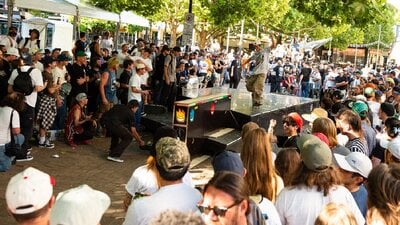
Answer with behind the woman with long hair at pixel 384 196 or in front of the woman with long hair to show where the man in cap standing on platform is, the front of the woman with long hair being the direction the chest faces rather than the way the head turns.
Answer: in front

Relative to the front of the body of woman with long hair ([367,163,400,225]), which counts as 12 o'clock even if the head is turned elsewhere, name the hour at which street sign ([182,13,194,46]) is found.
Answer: The street sign is roughly at 11 o'clock from the woman with long hair.

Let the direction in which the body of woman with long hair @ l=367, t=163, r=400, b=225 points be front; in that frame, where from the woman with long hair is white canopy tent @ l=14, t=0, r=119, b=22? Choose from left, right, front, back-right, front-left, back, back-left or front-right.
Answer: front-left

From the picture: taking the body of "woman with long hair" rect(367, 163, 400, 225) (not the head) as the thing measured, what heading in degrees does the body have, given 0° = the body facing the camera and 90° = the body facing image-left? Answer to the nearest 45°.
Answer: approximately 180°

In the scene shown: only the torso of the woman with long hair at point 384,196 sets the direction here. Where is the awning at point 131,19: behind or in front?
in front

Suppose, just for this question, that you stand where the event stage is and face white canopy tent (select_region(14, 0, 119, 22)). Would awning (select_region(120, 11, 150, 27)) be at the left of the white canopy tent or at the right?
right

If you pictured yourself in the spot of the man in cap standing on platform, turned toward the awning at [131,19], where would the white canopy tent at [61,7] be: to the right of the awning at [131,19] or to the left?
left
